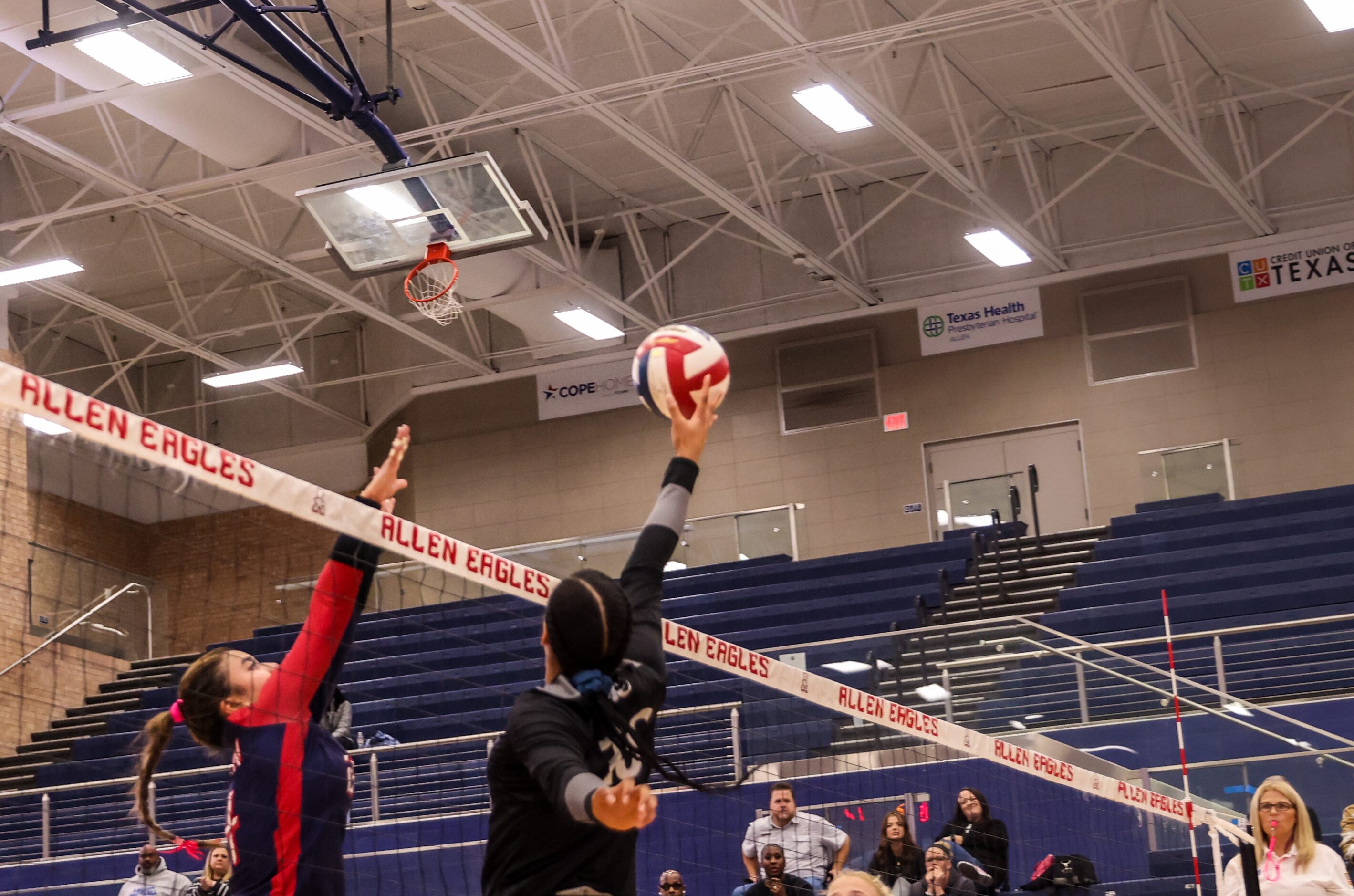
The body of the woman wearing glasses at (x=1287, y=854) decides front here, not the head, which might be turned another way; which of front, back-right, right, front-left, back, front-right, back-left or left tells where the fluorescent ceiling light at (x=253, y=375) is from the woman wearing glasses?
back-right

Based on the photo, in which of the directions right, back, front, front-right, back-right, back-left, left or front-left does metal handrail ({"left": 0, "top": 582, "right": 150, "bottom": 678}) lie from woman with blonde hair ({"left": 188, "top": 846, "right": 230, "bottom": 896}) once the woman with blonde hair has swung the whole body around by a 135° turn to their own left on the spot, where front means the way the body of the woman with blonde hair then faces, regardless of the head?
front-left

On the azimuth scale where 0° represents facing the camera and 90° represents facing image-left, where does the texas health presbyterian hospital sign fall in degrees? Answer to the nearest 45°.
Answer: approximately 0°

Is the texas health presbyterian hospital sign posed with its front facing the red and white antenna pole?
yes

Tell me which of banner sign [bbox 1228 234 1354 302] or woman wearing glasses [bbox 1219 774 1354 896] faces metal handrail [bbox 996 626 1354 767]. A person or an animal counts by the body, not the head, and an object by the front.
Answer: the banner sign

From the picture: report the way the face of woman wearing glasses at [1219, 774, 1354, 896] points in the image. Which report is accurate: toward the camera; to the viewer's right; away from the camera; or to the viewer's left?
toward the camera

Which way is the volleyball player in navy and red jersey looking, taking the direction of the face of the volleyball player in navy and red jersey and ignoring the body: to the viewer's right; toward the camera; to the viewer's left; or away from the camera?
to the viewer's right

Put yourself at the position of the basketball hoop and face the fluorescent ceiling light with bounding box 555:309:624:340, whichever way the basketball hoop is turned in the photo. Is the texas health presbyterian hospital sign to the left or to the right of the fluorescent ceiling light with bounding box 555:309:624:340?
right

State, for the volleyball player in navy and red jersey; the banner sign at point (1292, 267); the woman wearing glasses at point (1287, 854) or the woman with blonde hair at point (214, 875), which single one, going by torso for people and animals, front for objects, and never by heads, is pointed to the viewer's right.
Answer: the volleyball player in navy and red jersey

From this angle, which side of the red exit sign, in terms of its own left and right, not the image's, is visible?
front

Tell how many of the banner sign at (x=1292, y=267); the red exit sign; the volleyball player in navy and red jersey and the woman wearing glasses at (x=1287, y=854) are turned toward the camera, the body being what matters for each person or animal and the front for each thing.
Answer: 3

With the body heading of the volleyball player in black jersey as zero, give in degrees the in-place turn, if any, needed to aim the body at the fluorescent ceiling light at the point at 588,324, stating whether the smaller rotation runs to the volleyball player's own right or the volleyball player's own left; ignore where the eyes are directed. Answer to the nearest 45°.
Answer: approximately 45° to the volleyball player's own right

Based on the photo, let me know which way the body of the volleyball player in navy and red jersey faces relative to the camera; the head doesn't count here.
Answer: to the viewer's right

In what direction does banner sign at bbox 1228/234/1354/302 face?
toward the camera

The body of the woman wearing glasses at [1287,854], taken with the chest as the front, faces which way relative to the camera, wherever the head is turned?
toward the camera

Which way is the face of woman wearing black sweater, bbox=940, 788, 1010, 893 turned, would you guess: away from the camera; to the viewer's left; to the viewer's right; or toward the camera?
toward the camera
